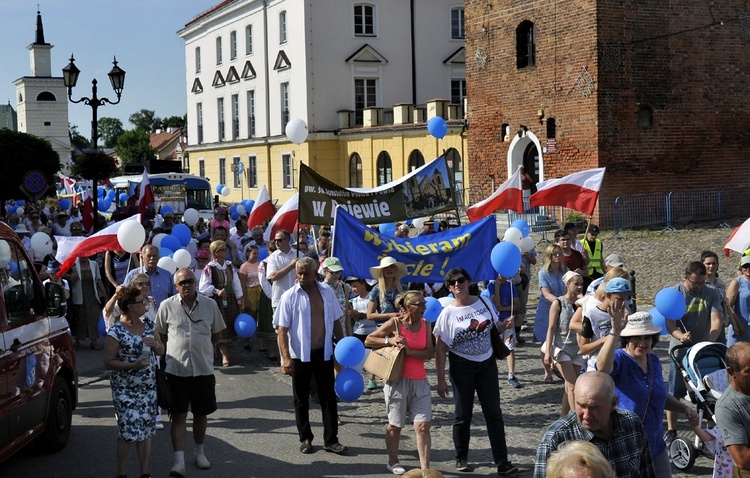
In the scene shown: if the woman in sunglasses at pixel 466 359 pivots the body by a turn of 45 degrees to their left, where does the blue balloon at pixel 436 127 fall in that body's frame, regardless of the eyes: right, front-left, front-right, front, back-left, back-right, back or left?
back-left

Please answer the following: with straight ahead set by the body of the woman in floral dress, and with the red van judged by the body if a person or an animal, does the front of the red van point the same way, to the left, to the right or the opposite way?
to the left

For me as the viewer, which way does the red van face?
facing away from the viewer and to the right of the viewer

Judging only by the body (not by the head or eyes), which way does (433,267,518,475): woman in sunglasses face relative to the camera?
toward the camera

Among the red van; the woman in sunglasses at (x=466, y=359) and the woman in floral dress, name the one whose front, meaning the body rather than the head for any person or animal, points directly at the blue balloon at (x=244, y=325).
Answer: the red van

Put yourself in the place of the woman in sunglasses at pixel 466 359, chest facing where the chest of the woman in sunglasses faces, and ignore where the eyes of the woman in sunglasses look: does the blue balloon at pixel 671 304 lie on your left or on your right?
on your left

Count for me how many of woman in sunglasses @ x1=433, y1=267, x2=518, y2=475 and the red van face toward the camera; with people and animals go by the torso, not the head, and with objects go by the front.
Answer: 1

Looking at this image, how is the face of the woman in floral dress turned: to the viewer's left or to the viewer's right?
to the viewer's right

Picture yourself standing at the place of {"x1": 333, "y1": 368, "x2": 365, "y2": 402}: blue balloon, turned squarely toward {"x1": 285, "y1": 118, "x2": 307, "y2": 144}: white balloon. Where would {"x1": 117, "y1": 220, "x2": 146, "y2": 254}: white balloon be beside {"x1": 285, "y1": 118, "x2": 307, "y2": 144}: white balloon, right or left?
left

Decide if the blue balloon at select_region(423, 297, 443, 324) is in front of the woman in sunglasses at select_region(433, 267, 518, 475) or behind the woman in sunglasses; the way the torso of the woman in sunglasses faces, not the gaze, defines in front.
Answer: behind
